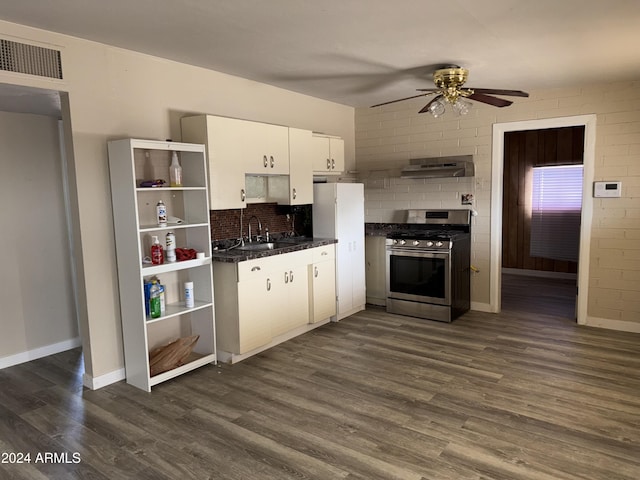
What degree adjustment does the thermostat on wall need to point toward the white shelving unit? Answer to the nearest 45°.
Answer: approximately 45° to its right

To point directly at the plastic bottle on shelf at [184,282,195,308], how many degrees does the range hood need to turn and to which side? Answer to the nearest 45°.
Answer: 0° — it already faces it

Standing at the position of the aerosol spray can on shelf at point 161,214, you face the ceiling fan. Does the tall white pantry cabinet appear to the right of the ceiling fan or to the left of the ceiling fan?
left

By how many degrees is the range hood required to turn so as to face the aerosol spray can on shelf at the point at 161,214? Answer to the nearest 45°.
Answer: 0° — it already faces it

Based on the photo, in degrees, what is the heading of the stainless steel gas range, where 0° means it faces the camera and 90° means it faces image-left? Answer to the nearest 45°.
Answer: approximately 45°

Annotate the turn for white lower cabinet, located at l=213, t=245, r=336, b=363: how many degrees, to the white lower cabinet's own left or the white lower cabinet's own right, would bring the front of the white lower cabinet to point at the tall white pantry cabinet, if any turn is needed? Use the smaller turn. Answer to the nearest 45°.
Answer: approximately 90° to the white lower cabinet's own left

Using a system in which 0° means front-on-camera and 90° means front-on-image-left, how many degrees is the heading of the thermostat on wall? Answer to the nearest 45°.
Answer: approximately 0°

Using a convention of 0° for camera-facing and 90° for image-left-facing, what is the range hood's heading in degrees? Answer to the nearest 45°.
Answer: approximately 45°

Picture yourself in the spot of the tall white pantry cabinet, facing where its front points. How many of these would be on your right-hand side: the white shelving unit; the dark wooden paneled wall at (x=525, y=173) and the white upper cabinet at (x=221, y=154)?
2

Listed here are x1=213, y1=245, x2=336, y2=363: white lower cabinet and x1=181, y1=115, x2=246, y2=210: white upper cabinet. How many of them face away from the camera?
0
